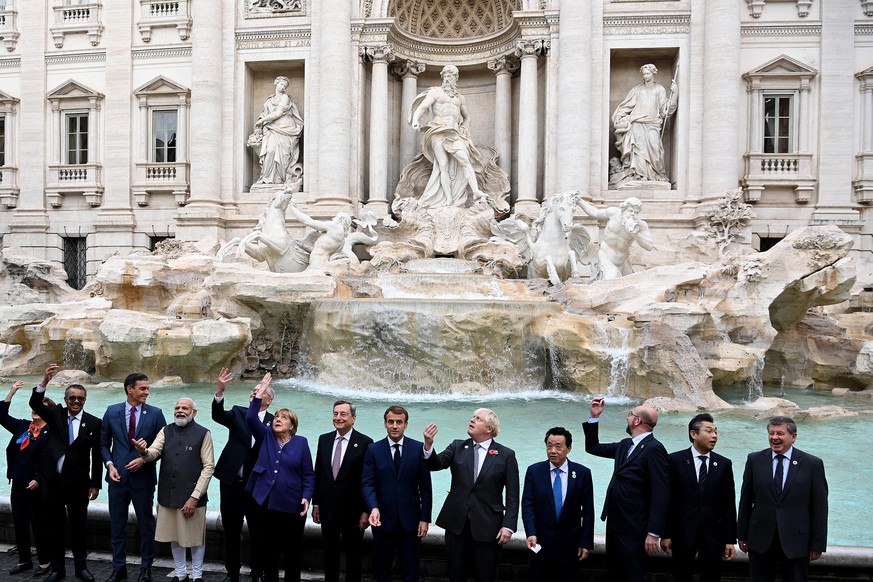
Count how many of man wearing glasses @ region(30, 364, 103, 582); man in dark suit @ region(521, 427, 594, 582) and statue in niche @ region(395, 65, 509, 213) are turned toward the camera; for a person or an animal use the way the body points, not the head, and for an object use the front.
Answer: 3

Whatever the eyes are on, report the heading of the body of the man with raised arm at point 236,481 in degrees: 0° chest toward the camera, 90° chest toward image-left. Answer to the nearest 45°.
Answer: approximately 315°

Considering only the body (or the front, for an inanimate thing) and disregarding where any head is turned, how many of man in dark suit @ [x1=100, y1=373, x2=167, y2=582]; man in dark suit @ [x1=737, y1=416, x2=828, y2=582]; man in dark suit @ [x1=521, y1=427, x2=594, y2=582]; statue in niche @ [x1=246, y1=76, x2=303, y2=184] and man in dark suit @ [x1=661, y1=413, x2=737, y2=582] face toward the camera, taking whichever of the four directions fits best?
5

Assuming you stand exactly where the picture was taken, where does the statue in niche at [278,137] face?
facing the viewer

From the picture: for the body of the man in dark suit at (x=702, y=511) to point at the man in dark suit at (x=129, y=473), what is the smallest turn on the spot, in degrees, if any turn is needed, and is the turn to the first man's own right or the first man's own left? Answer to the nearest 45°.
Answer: approximately 90° to the first man's own right

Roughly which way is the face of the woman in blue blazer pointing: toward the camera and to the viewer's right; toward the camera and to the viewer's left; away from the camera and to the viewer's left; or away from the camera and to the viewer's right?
toward the camera and to the viewer's left

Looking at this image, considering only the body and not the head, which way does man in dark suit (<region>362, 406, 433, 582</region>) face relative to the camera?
toward the camera

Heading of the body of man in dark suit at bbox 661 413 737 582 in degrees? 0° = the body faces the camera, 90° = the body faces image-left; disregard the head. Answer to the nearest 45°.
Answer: approximately 0°

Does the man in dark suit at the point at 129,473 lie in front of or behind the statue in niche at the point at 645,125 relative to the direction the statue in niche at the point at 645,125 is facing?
in front

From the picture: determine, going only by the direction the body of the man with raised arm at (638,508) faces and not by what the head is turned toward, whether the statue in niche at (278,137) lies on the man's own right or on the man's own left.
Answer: on the man's own right

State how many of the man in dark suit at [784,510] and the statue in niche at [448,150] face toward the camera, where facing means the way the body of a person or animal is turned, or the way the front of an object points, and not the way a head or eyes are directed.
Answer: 2

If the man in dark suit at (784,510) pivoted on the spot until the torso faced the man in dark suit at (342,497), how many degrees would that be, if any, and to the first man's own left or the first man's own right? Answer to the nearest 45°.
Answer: approximately 90° to the first man's own right

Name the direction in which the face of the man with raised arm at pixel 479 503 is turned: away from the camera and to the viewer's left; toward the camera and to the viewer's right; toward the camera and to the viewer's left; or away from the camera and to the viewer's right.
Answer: toward the camera and to the viewer's left
